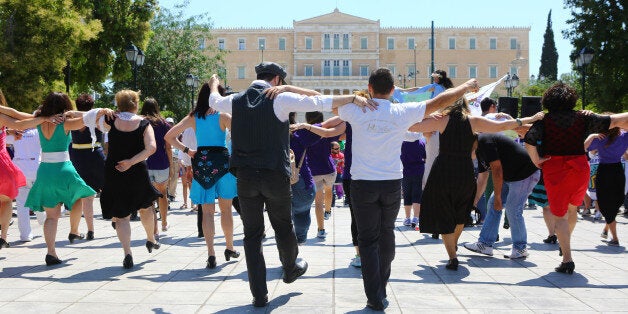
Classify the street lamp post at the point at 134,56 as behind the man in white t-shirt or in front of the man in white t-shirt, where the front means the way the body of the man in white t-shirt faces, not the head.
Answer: in front

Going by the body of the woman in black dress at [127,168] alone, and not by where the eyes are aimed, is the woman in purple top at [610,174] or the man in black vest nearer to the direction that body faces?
the woman in purple top

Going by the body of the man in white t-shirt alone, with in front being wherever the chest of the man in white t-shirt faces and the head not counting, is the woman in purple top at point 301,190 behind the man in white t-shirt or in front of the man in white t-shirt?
in front

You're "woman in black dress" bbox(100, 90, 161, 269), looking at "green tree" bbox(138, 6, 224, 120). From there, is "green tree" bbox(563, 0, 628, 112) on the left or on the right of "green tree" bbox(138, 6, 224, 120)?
right

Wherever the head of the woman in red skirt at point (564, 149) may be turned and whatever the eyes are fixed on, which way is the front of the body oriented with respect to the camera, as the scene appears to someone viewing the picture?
away from the camera

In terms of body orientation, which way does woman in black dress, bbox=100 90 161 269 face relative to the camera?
away from the camera

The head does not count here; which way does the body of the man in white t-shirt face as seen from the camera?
away from the camera

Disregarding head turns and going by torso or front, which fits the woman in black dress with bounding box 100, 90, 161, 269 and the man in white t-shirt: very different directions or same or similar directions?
same or similar directions

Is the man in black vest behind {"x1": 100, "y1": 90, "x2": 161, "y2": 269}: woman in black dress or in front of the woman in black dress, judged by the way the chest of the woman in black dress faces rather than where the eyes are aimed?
behind

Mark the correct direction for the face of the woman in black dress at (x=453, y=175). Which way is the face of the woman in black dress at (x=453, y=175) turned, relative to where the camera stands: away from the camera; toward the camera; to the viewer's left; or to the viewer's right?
away from the camera

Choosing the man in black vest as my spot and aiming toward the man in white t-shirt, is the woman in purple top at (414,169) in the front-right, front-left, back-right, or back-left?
front-left

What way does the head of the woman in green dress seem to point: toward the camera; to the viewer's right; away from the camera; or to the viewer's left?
away from the camera

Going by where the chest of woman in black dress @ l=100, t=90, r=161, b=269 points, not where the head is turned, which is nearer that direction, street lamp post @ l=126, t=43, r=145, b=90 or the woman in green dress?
the street lamp post

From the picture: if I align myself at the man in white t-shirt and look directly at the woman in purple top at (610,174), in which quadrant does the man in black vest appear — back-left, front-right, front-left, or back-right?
back-left

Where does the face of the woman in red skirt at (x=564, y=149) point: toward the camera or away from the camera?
away from the camera
